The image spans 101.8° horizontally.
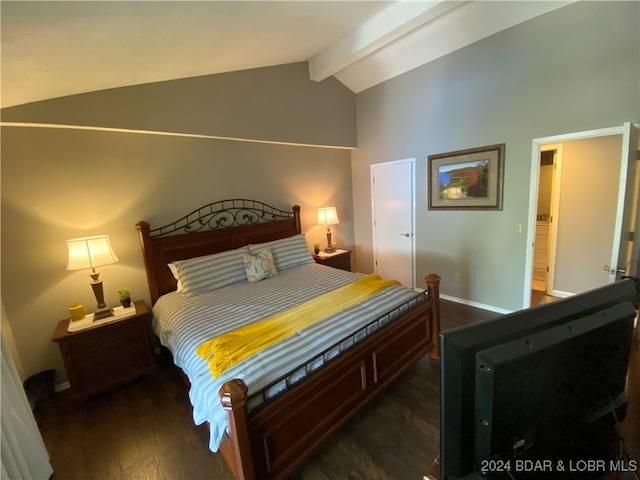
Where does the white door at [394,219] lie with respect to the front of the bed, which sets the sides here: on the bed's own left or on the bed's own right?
on the bed's own left

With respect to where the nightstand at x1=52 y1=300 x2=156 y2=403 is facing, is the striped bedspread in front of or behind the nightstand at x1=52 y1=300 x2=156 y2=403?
in front

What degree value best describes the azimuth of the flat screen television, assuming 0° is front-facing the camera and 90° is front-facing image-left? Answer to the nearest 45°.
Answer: approximately 135°

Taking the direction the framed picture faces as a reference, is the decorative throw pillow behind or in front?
in front

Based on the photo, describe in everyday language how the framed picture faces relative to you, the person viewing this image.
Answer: facing the viewer and to the left of the viewer

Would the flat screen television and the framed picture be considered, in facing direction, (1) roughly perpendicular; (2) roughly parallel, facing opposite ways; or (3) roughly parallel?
roughly perpendicular

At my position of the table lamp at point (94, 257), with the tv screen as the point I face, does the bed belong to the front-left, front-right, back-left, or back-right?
front-left

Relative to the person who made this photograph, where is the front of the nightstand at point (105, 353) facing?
facing the viewer and to the right of the viewer

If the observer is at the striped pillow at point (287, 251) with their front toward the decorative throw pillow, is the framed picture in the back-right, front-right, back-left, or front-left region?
back-left

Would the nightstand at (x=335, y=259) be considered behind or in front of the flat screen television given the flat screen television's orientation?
in front

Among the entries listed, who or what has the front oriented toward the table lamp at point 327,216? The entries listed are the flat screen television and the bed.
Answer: the flat screen television

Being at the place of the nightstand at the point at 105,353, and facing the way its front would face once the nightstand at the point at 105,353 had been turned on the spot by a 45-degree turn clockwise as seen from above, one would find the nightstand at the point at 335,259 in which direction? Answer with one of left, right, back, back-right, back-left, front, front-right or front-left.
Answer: left

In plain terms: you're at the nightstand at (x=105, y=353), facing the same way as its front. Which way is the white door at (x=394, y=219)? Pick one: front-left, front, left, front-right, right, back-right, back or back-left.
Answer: front-left

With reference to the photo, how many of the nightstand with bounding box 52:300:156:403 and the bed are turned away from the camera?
0

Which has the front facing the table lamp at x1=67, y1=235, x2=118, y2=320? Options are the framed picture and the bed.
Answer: the framed picture

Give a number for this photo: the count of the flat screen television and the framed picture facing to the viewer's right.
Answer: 0
